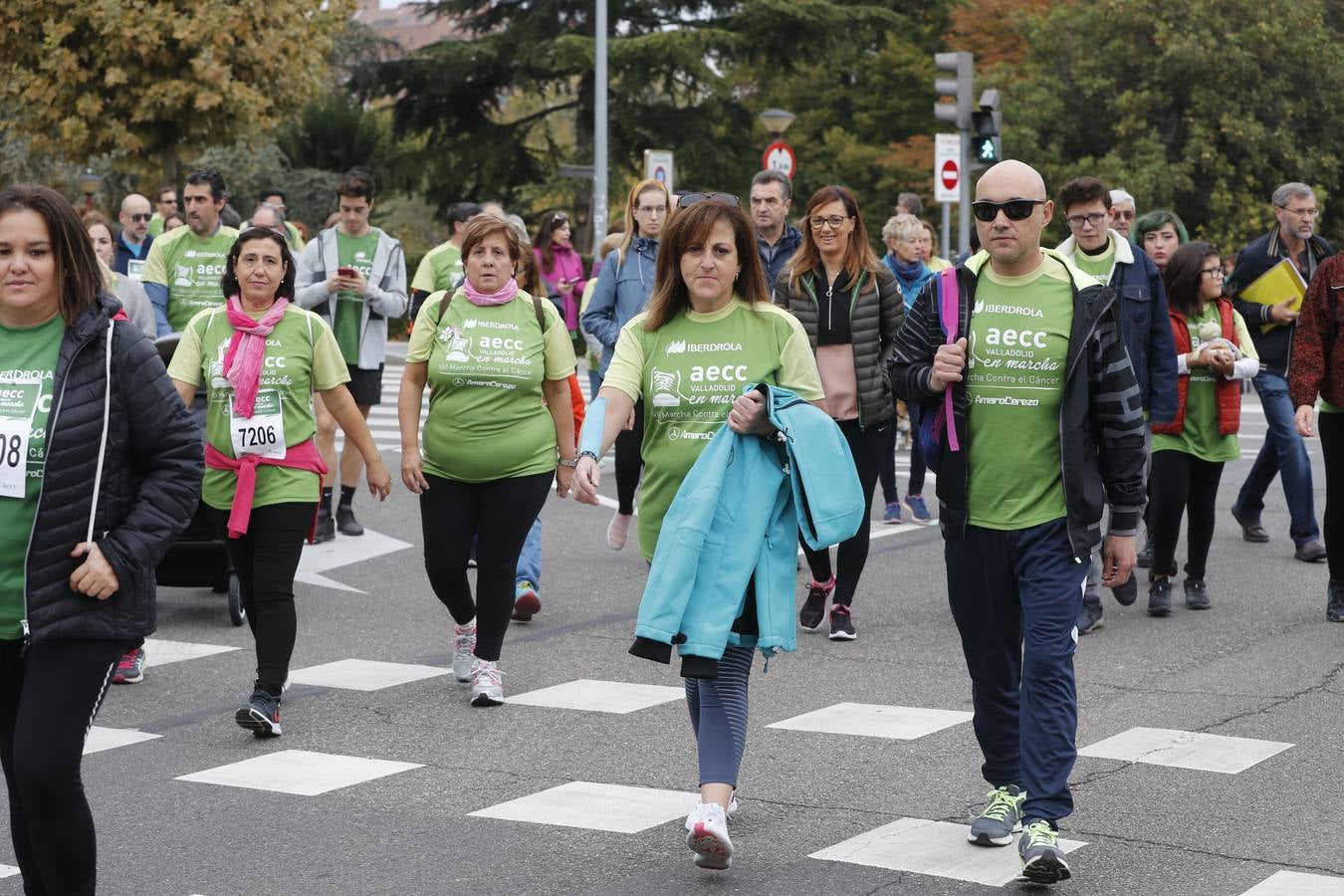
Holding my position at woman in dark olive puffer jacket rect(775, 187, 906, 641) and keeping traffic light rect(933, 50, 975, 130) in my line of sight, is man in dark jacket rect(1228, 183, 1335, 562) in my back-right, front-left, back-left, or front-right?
front-right

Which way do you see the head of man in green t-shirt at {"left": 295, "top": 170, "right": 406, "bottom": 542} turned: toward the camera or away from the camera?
toward the camera

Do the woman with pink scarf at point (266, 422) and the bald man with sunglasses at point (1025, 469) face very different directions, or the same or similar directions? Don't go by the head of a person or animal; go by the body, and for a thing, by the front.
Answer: same or similar directions

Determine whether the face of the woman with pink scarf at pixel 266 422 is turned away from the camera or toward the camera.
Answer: toward the camera

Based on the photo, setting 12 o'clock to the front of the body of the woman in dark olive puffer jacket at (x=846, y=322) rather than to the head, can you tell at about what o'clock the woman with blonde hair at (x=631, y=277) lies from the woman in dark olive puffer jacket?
The woman with blonde hair is roughly at 5 o'clock from the woman in dark olive puffer jacket.

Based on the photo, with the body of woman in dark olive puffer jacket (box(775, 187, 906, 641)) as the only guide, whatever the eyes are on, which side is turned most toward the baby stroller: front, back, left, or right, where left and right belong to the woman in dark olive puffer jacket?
right

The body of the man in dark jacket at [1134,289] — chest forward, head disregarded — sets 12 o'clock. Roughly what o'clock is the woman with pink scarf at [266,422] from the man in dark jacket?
The woman with pink scarf is roughly at 2 o'clock from the man in dark jacket.

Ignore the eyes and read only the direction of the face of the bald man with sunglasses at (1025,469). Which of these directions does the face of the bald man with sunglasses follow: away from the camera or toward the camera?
toward the camera

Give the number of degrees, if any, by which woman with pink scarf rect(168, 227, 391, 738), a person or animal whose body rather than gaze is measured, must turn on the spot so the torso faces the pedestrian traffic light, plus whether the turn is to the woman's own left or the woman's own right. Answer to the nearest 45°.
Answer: approximately 135° to the woman's own left

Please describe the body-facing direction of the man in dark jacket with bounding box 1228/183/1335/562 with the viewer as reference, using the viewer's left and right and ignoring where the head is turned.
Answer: facing the viewer and to the right of the viewer

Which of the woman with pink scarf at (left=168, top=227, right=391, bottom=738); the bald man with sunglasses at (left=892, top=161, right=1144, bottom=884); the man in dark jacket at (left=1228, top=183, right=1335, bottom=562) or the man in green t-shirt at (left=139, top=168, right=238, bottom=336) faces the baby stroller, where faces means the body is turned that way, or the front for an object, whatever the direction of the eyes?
the man in green t-shirt

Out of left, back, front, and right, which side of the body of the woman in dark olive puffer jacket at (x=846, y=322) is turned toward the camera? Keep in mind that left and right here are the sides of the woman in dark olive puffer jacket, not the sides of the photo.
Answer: front

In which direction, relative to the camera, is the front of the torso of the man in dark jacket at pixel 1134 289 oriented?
toward the camera

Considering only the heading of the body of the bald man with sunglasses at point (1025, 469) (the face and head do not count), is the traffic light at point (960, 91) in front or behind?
behind

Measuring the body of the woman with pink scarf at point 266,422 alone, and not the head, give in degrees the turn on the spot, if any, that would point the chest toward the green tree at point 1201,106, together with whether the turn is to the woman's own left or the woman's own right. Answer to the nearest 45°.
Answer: approximately 135° to the woman's own left
